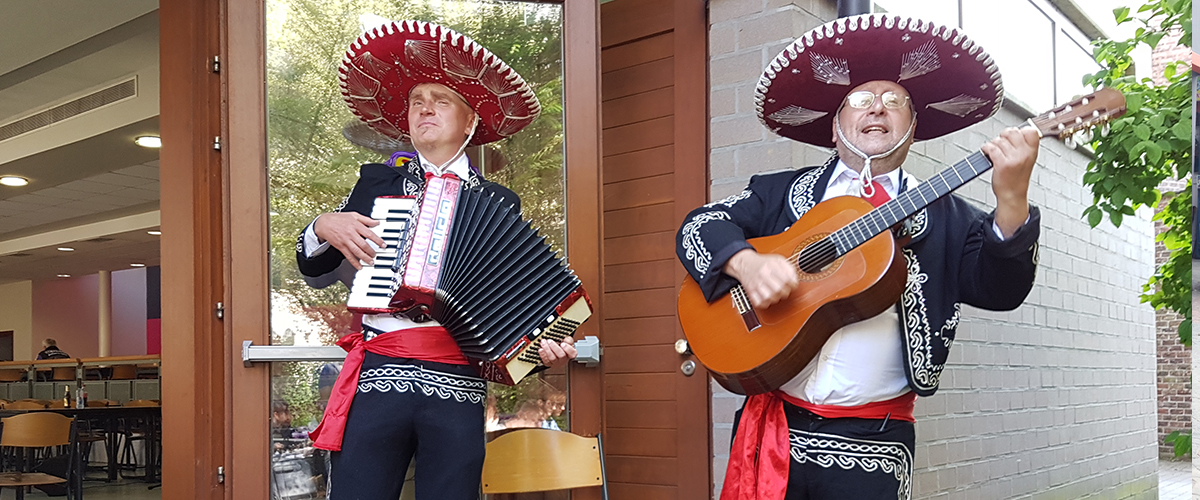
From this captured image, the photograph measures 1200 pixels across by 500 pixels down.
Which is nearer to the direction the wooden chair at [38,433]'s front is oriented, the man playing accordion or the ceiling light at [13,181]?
the ceiling light

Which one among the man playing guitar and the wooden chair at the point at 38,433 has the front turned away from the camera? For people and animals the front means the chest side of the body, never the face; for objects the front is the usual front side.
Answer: the wooden chair

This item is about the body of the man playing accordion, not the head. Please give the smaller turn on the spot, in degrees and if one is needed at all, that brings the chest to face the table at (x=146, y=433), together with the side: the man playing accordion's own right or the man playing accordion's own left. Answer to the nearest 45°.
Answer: approximately 180°

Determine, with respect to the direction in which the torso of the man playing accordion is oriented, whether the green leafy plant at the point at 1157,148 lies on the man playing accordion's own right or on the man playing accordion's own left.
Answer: on the man playing accordion's own left

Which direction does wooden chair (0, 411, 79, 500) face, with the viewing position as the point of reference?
facing away from the viewer

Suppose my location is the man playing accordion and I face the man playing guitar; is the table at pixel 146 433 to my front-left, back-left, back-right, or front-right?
back-left

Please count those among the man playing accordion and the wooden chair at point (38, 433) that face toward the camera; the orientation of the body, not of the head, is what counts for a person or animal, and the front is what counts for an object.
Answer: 1

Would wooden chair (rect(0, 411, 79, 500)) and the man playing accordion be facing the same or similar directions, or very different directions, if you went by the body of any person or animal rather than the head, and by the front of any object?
very different directions

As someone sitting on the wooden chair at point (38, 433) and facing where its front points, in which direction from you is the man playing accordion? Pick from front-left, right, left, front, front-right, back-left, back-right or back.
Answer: back

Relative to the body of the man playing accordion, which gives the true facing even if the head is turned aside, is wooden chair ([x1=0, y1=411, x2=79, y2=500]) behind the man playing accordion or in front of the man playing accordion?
behind
